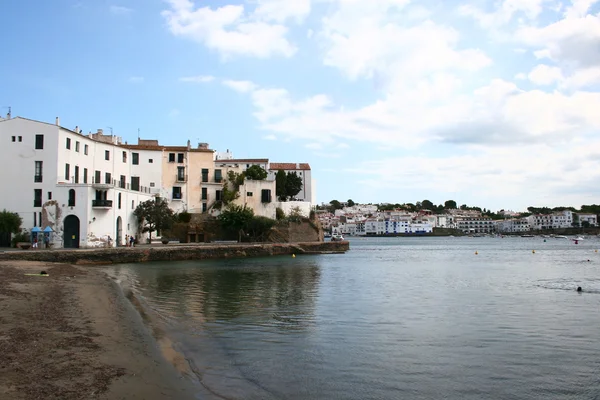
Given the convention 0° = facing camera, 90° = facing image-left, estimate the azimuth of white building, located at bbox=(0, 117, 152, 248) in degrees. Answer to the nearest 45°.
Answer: approximately 315°
